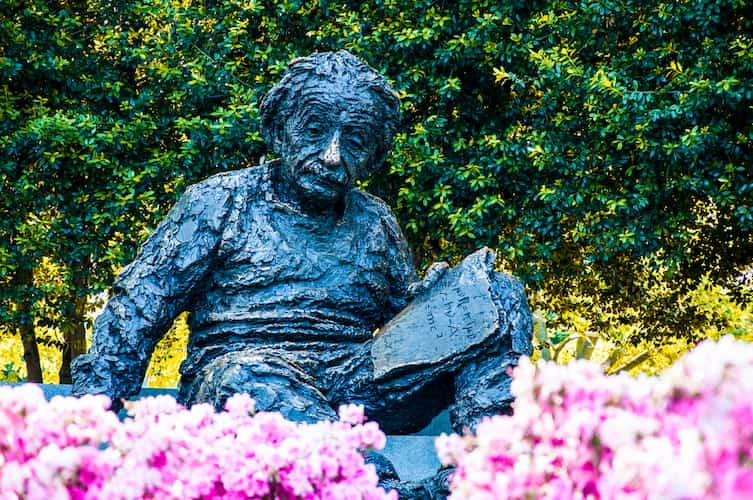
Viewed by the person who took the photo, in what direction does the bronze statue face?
facing the viewer and to the right of the viewer

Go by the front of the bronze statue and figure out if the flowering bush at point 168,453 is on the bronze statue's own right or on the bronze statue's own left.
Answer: on the bronze statue's own right

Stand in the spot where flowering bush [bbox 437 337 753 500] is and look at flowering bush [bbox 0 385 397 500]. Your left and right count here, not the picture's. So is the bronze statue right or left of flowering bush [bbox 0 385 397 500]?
right

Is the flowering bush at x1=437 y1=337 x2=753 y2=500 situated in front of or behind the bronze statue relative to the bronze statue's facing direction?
in front
